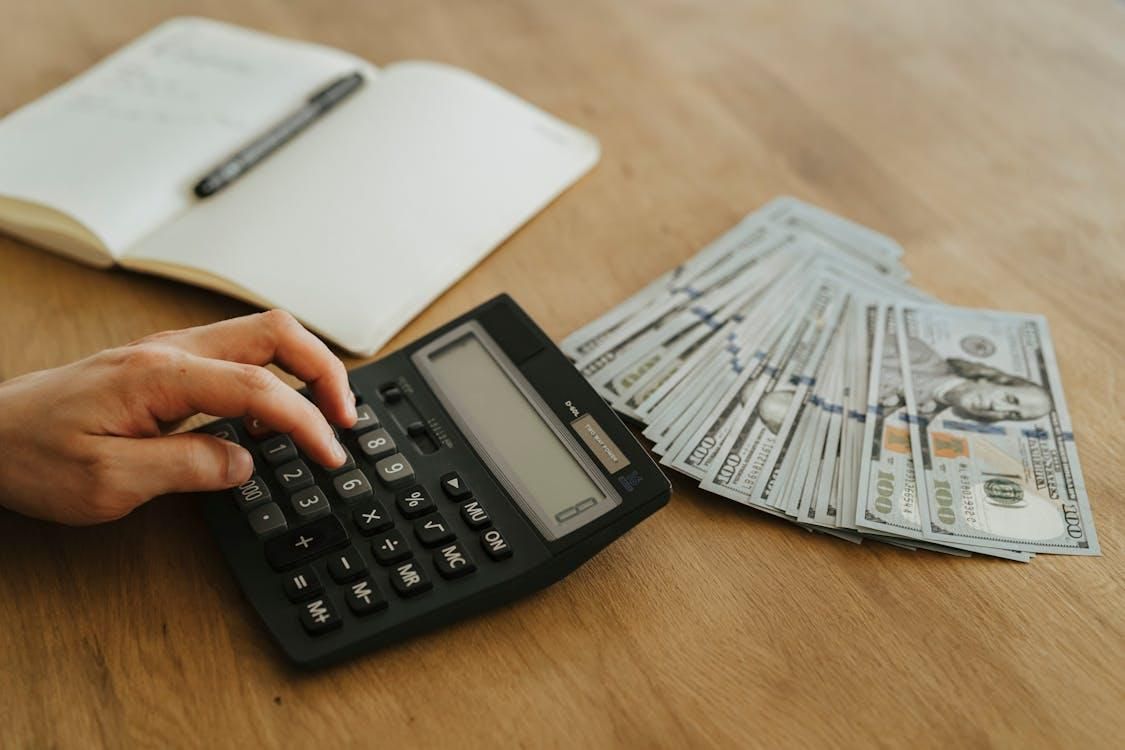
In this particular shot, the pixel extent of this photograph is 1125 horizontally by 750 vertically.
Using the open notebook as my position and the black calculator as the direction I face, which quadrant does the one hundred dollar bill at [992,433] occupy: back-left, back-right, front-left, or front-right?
front-left

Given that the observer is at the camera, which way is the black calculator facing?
facing the viewer and to the left of the viewer

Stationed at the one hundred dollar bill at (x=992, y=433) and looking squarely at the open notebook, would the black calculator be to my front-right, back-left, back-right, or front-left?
front-left
